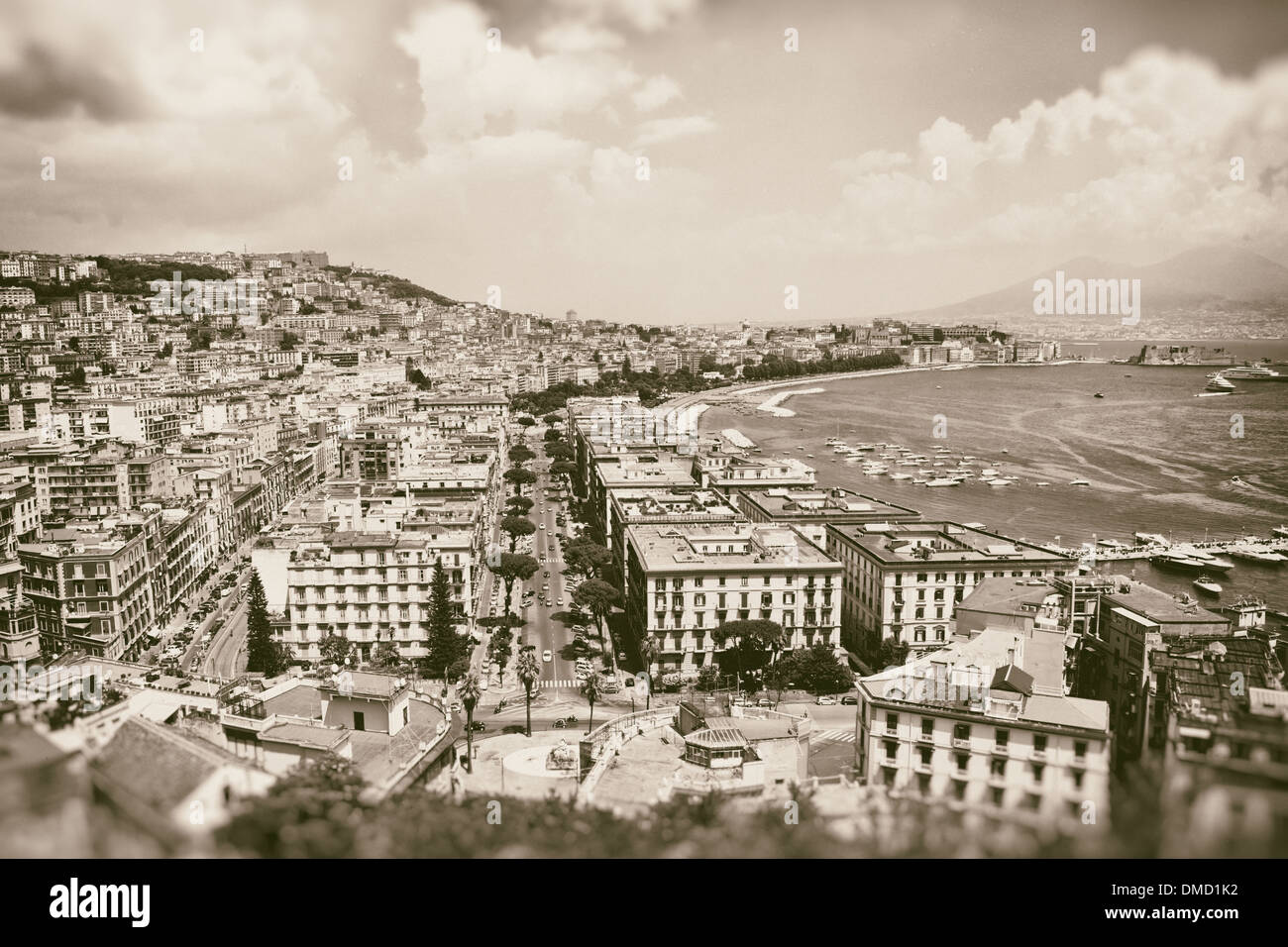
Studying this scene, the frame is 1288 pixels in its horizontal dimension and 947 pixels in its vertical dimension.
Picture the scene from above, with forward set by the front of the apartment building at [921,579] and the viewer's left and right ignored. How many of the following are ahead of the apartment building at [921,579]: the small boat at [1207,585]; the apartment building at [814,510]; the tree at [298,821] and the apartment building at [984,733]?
2

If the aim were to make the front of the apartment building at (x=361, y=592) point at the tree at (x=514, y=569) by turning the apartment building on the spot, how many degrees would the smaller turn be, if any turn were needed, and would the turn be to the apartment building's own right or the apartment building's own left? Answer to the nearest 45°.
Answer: approximately 135° to the apartment building's own left

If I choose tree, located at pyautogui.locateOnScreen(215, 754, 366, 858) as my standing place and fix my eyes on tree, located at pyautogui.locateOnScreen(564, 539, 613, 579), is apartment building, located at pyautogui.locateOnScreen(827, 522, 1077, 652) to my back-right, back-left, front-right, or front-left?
front-right

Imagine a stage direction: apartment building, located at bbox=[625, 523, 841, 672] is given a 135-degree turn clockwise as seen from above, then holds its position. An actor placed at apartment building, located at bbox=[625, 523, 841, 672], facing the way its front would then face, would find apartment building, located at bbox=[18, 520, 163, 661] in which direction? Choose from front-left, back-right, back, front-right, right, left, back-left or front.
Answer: front-left

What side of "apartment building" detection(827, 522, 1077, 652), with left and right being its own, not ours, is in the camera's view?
front

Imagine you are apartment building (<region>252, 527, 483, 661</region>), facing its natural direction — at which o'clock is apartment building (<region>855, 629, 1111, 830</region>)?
apartment building (<region>855, 629, 1111, 830</region>) is roughly at 11 o'clock from apartment building (<region>252, 527, 483, 661</region>).

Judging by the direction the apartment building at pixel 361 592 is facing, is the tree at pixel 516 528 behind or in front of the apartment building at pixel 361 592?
behind

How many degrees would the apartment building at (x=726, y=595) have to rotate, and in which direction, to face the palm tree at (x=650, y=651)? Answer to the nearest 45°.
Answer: approximately 45° to its right

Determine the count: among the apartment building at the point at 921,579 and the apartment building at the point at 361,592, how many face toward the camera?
2

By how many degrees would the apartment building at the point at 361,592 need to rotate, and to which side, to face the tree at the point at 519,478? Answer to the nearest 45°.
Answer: approximately 180°

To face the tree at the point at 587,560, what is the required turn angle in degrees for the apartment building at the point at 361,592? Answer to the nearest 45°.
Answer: approximately 135° to its left

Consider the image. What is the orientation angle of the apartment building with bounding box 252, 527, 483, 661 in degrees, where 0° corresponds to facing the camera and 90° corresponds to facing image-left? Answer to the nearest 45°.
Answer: approximately 0°

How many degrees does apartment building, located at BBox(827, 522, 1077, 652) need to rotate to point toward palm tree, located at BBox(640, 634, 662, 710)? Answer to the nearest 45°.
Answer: approximately 45° to its right

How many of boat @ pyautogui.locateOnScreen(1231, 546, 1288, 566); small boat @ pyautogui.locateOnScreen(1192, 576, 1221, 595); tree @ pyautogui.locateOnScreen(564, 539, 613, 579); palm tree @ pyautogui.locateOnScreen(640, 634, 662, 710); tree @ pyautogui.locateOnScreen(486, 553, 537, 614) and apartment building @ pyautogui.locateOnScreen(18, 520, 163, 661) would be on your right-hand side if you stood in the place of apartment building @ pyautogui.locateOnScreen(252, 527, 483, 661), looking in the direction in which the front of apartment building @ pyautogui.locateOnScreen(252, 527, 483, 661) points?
1

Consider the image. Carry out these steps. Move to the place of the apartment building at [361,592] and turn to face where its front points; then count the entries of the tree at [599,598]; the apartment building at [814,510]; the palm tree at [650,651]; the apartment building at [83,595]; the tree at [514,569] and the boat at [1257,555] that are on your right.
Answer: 1

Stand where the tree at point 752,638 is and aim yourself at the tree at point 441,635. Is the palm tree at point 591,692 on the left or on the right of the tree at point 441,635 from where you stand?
left

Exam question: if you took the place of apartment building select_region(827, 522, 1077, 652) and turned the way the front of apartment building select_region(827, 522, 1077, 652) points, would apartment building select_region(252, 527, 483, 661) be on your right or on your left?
on your right

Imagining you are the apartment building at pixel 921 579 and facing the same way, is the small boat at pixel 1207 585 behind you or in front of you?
behind

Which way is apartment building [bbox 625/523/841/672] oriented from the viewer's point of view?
toward the camera
